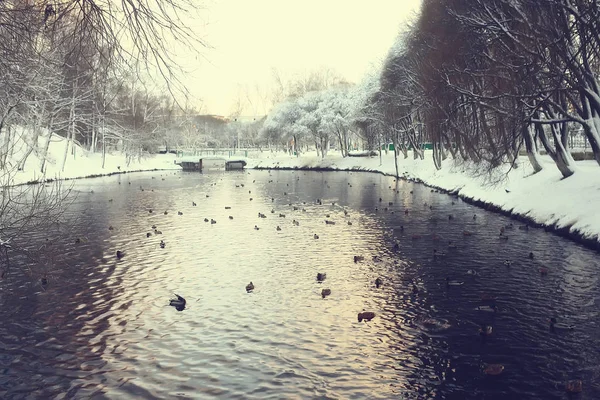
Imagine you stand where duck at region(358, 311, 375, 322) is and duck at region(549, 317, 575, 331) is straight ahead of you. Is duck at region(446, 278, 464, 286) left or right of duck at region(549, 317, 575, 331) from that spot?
left

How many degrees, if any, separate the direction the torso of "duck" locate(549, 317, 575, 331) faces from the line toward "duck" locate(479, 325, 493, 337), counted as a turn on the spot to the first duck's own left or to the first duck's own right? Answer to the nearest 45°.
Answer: approximately 45° to the first duck's own left

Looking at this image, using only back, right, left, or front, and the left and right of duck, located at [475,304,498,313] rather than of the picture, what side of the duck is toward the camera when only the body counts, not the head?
right

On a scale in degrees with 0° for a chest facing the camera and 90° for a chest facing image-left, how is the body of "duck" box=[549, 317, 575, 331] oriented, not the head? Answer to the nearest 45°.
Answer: approximately 90°

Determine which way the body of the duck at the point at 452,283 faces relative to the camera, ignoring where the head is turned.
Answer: to the viewer's left

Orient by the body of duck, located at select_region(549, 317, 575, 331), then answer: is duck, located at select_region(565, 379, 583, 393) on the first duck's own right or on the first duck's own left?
on the first duck's own left

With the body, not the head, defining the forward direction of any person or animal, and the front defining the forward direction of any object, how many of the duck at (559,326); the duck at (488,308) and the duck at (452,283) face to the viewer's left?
2

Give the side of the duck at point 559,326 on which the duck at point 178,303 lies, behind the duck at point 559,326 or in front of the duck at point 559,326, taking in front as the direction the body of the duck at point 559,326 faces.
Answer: in front
